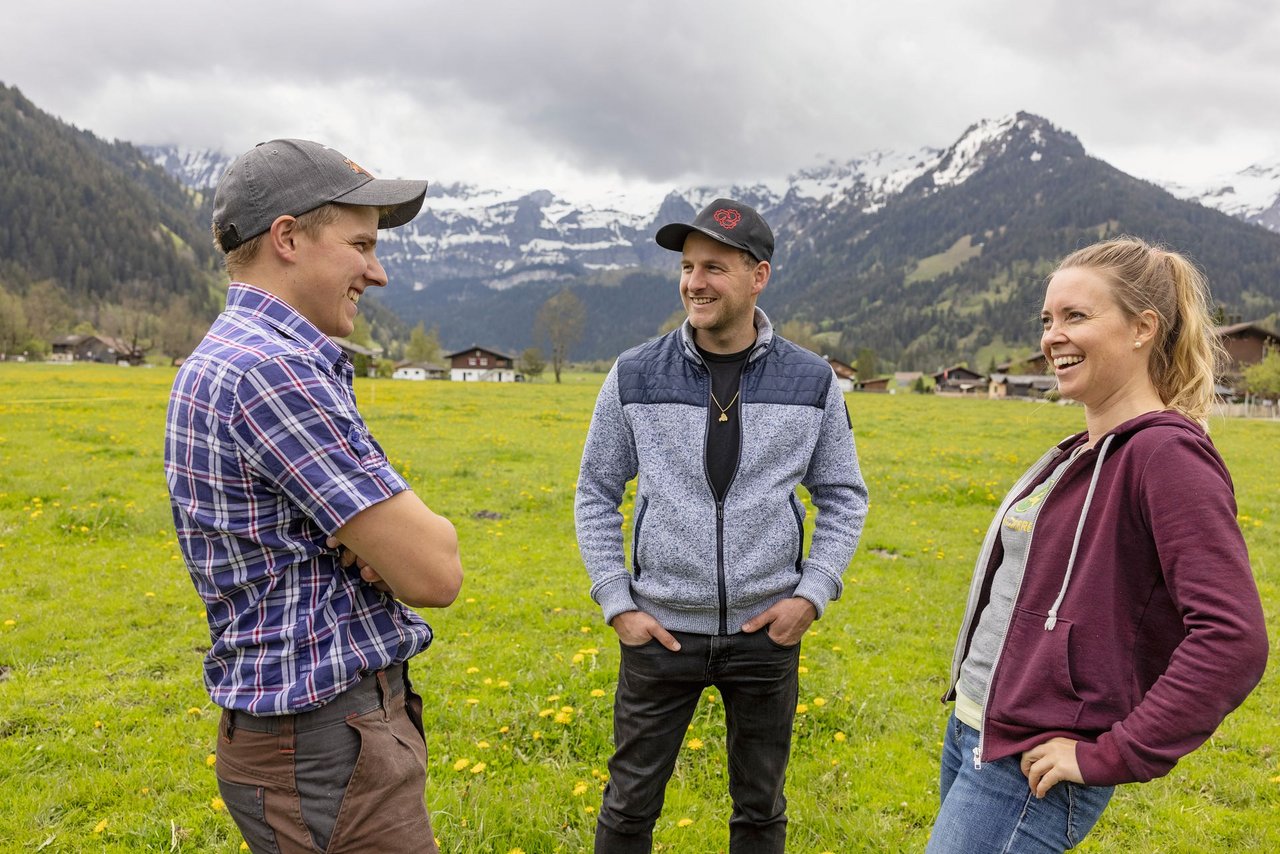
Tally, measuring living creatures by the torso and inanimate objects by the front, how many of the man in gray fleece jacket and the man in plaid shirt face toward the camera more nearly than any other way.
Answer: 1

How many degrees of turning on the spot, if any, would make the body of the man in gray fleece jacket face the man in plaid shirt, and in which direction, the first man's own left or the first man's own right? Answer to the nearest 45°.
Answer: approximately 45° to the first man's own right

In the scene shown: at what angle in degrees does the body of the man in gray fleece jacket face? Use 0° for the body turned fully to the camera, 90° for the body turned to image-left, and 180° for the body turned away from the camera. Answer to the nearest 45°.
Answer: approximately 0°

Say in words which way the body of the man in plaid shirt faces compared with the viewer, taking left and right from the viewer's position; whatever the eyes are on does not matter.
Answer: facing to the right of the viewer

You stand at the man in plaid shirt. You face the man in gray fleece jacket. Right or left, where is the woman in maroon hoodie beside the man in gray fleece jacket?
right

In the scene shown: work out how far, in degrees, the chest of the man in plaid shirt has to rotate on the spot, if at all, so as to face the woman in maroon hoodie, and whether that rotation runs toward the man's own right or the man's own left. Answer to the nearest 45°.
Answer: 0° — they already face them

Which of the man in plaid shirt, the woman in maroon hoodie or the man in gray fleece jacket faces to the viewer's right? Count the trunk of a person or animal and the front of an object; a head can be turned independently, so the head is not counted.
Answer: the man in plaid shirt

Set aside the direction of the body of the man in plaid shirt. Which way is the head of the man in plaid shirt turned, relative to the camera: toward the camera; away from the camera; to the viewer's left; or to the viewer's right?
to the viewer's right

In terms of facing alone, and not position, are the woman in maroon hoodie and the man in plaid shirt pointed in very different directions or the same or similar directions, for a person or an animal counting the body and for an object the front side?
very different directions

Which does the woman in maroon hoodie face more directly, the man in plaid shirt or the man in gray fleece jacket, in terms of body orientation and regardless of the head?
the man in plaid shirt
